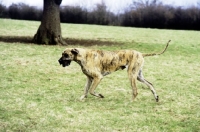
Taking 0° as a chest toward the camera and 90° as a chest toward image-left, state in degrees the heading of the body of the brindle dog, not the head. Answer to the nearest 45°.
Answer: approximately 90°
